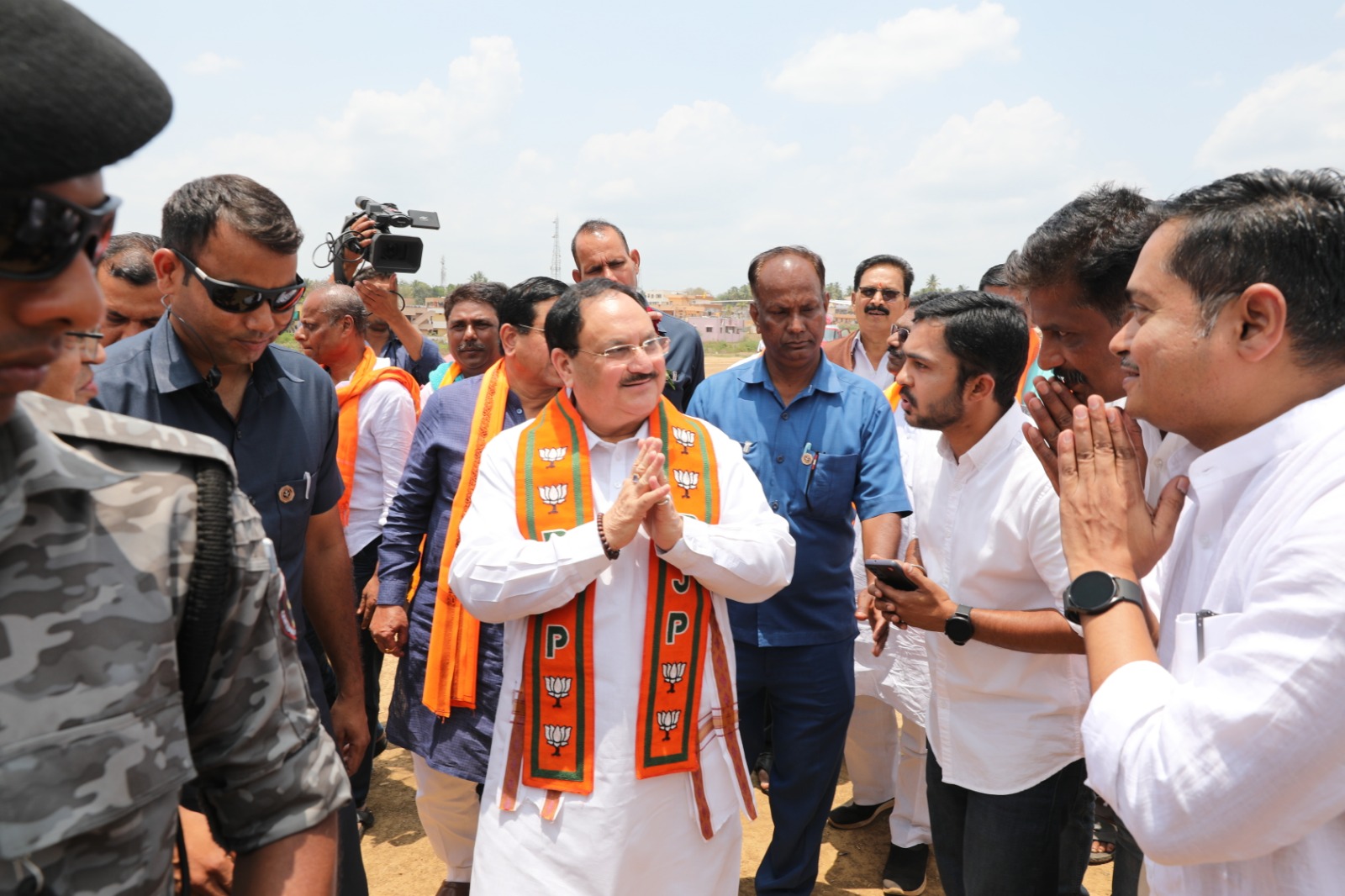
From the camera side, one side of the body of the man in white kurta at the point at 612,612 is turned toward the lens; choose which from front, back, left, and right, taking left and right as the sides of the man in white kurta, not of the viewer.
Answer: front

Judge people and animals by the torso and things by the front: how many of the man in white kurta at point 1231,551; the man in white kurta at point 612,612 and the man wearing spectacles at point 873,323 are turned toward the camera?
2

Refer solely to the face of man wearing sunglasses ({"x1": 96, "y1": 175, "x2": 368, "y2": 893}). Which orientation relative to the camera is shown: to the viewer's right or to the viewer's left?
to the viewer's right

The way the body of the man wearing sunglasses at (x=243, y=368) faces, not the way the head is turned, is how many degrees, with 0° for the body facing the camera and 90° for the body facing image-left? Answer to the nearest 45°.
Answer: approximately 315°

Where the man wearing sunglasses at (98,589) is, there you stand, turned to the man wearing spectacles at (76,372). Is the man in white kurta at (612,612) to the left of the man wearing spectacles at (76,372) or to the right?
right

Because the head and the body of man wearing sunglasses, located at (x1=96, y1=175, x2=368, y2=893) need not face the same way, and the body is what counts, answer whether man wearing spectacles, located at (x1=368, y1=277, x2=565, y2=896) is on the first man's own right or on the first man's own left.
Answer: on the first man's own left

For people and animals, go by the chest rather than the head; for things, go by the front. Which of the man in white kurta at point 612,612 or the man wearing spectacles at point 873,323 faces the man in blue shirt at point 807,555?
the man wearing spectacles at point 873,323

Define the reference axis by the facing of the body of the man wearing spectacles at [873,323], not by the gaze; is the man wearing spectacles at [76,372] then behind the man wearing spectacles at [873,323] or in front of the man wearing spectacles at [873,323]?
in front

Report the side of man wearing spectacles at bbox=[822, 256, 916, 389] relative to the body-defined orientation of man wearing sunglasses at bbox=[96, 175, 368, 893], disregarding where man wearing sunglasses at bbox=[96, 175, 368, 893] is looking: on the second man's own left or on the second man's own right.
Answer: on the second man's own left

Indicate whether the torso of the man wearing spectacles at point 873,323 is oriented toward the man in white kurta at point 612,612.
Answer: yes

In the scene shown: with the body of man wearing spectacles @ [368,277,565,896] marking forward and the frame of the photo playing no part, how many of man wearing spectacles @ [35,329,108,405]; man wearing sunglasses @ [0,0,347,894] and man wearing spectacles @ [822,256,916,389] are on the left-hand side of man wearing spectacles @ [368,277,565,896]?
1

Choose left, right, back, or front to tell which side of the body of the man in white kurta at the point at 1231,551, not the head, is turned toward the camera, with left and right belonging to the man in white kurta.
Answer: left

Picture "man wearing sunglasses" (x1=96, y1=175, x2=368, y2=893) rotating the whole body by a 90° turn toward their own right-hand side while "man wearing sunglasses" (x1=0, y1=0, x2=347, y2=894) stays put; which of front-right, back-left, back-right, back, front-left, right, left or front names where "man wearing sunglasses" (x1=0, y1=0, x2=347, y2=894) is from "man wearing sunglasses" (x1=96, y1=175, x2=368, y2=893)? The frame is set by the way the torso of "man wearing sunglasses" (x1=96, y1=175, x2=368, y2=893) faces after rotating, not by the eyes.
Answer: front-left

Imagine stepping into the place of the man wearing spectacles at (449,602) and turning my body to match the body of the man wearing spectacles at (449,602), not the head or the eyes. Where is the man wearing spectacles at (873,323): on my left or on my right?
on my left

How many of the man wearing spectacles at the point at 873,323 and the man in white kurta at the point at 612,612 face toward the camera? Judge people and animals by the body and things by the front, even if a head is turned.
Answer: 2

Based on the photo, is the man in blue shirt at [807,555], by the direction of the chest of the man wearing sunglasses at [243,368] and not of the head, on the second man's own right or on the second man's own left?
on the second man's own left

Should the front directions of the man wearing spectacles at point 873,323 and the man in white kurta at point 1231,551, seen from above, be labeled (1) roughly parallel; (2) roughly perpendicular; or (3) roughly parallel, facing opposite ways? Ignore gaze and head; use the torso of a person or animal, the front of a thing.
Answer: roughly perpendicular

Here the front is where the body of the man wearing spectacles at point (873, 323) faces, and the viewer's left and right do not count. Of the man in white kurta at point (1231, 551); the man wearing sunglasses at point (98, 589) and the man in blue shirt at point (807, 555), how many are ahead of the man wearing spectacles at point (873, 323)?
3

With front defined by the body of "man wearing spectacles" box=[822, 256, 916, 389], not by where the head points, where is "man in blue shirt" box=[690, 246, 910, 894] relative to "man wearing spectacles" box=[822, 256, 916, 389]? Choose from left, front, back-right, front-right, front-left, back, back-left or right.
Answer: front
